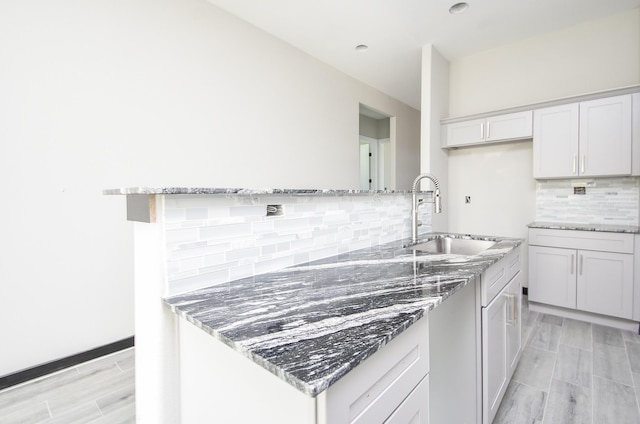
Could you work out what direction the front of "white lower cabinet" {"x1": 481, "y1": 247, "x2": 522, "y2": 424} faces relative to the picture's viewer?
facing to the right of the viewer

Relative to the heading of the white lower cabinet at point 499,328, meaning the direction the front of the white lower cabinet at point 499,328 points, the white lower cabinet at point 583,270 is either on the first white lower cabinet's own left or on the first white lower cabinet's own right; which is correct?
on the first white lower cabinet's own left

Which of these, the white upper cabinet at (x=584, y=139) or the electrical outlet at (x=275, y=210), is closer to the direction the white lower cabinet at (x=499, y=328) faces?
the white upper cabinet

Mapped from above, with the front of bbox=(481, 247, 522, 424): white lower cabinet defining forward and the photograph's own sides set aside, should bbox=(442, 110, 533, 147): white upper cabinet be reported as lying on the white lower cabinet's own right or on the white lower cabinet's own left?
on the white lower cabinet's own left

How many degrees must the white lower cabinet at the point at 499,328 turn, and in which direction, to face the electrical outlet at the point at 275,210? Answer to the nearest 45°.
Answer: approximately 135° to its right

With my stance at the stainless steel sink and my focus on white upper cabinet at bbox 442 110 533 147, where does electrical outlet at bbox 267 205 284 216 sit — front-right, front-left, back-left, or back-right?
back-left

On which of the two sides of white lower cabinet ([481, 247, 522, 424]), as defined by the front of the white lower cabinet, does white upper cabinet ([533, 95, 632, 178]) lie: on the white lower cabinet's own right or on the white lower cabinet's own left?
on the white lower cabinet's own left
